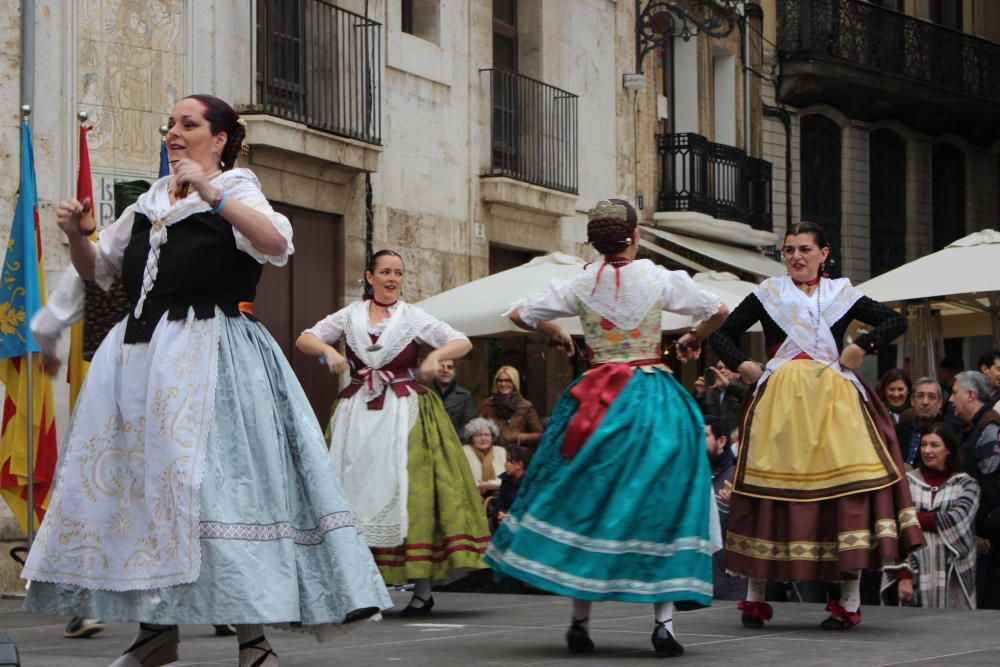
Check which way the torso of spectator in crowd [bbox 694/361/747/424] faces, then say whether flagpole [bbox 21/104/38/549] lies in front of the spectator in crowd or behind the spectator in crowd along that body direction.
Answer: in front

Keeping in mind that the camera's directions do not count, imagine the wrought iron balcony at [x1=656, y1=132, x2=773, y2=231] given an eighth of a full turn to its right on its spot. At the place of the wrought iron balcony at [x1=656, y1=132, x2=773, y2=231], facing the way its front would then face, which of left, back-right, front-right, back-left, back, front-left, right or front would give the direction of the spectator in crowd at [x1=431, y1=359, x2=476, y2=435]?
front

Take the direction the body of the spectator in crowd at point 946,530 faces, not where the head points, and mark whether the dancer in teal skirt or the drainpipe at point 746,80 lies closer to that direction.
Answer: the dancer in teal skirt

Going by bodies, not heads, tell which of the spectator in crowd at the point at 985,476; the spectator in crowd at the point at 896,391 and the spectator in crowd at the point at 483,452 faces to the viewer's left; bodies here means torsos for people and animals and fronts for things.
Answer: the spectator in crowd at the point at 985,476

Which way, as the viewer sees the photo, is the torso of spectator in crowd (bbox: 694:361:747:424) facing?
toward the camera

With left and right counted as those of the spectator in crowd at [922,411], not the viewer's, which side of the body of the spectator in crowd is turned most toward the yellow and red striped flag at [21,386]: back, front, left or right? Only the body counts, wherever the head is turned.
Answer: right

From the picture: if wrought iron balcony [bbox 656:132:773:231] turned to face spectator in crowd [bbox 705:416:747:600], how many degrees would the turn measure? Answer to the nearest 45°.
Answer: approximately 45° to its right

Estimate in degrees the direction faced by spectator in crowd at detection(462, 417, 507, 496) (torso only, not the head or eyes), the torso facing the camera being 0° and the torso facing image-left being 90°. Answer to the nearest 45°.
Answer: approximately 0°

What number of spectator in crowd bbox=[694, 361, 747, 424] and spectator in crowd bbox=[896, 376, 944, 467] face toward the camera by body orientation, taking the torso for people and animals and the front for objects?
2

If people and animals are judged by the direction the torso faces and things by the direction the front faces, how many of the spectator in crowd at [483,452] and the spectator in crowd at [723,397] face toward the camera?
2

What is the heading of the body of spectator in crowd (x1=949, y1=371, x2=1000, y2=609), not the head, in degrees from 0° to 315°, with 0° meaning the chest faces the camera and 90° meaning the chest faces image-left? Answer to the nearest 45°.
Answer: approximately 90°

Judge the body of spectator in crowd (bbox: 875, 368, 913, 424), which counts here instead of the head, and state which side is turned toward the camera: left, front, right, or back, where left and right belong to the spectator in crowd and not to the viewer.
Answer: front

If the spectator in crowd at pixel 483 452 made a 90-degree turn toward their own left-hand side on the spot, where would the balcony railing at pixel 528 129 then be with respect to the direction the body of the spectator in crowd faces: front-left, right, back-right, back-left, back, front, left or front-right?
left
